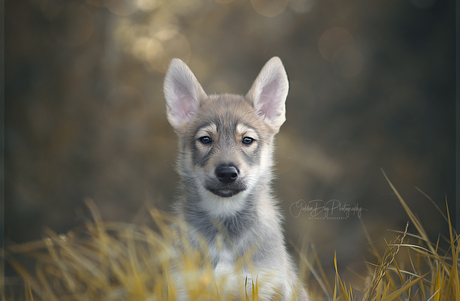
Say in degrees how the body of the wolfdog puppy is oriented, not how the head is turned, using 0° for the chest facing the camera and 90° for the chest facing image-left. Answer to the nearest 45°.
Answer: approximately 0°
